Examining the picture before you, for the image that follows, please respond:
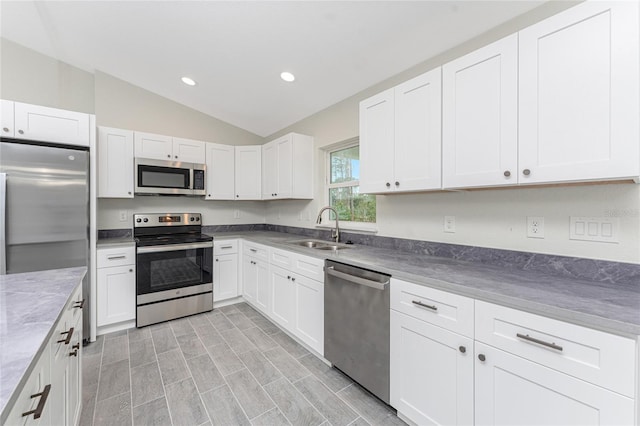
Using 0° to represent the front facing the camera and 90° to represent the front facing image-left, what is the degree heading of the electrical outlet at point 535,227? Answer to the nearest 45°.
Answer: approximately 0°

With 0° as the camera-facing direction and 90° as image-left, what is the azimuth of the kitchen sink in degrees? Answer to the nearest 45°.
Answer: approximately 45°

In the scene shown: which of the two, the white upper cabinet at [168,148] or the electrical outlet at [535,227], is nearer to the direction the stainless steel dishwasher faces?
the white upper cabinet

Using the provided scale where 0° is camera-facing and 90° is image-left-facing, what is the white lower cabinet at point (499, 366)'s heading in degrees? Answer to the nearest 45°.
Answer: approximately 45°

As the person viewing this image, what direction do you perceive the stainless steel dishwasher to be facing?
facing the viewer and to the left of the viewer

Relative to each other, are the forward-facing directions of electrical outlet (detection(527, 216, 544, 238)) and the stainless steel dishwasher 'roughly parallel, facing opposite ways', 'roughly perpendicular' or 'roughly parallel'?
roughly parallel

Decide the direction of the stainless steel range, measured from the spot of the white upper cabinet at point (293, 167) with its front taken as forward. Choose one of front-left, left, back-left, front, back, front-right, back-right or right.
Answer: front-right

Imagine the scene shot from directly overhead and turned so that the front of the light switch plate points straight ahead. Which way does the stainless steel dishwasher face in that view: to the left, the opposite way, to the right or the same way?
the same way

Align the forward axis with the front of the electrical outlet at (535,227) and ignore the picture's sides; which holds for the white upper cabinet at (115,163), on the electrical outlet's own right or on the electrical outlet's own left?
on the electrical outlet's own right

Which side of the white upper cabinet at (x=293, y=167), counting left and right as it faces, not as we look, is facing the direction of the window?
left
